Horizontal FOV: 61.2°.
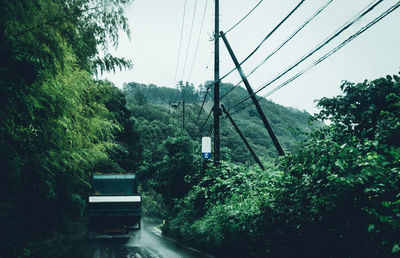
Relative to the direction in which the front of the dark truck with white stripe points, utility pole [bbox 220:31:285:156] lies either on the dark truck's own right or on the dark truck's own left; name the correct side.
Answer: on the dark truck's own right

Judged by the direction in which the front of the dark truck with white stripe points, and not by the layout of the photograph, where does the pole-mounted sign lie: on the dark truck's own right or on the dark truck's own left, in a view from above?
on the dark truck's own right

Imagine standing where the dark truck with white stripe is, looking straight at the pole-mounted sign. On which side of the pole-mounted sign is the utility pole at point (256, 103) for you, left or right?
right

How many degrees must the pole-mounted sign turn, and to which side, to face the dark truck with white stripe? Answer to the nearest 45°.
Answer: approximately 45° to its right

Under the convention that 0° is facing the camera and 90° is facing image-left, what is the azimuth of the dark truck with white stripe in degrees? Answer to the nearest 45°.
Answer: approximately 180°

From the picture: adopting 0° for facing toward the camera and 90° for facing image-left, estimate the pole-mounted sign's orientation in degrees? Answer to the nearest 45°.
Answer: approximately 0°

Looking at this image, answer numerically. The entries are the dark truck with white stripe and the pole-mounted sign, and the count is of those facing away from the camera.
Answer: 1

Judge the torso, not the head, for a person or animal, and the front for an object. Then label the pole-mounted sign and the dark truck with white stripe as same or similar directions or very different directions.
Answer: very different directions
